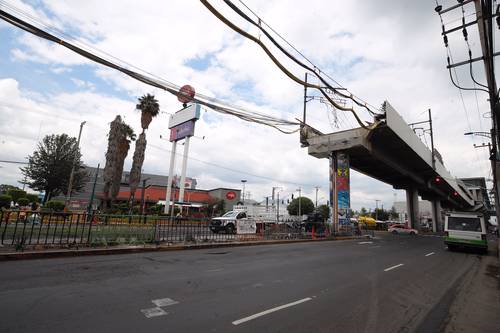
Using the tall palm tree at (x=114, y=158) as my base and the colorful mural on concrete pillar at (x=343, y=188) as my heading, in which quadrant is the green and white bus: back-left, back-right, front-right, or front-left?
front-right

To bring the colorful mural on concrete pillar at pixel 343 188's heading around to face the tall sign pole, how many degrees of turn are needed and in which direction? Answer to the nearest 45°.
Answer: approximately 90° to its right

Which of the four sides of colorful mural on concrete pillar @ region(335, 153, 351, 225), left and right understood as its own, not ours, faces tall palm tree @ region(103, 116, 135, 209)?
right

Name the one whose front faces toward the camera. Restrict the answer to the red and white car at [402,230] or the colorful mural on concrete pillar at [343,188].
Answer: the colorful mural on concrete pillar

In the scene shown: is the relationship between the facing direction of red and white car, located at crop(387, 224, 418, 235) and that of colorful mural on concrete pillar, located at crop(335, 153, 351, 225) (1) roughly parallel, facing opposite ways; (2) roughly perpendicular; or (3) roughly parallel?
roughly perpendicular

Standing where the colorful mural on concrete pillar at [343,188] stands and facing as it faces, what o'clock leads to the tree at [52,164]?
The tree is roughly at 3 o'clock from the colorful mural on concrete pillar.

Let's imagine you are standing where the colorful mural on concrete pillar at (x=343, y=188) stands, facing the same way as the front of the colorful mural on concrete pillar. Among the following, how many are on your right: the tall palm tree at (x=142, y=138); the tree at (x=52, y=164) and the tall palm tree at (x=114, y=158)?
3

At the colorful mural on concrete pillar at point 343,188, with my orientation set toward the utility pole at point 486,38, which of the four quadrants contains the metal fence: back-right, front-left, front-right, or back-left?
front-right

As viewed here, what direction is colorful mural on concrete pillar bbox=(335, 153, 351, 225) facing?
toward the camera
